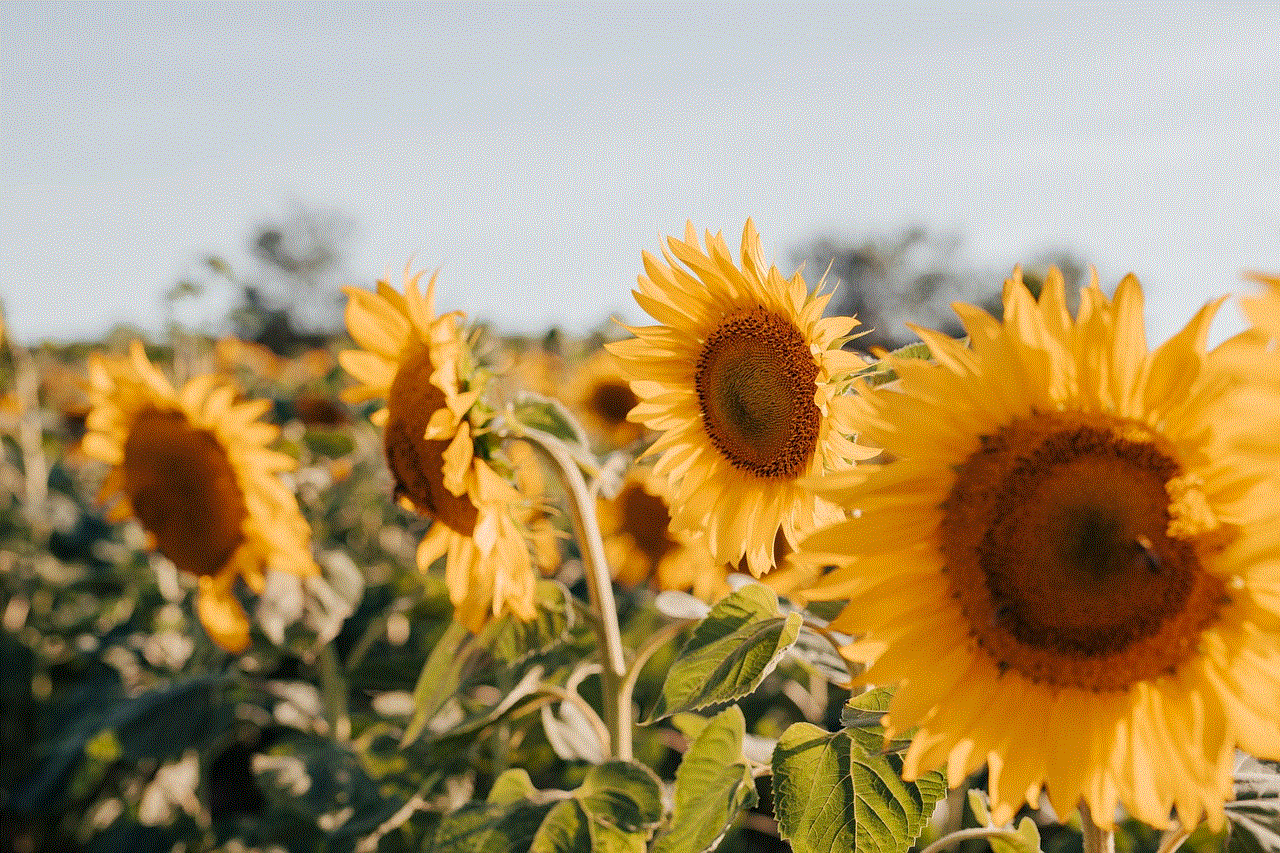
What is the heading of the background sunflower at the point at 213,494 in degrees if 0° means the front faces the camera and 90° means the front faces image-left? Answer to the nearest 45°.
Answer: approximately 45°

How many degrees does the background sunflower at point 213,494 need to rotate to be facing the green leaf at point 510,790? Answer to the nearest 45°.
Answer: approximately 45° to its left

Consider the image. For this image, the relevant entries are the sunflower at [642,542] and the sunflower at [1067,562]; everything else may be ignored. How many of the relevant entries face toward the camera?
2

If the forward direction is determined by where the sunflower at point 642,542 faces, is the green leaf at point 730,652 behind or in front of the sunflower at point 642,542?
in front
